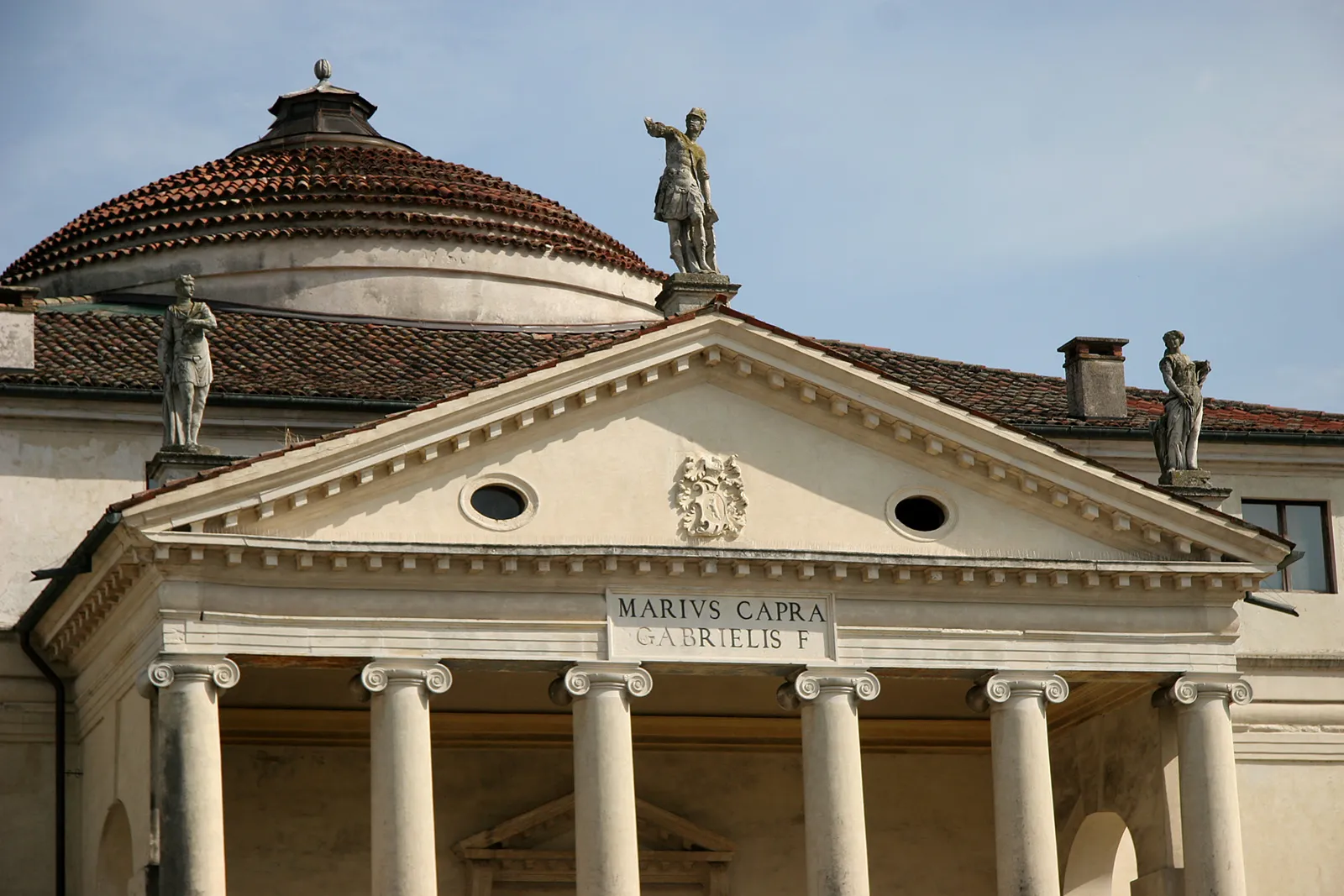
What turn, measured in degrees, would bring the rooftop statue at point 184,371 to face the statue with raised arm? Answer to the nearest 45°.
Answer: approximately 45° to its left

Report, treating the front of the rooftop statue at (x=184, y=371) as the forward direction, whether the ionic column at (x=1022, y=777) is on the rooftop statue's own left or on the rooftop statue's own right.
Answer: on the rooftop statue's own left

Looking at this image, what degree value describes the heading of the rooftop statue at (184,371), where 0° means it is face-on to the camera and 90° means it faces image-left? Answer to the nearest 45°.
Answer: approximately 315°

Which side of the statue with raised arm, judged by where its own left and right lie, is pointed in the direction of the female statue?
left

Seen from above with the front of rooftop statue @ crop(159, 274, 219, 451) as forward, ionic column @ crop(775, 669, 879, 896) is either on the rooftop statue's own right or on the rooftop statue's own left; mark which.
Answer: on the rooftop statue's own left

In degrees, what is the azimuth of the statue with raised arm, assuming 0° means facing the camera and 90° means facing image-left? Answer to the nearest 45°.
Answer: approximately 0°
